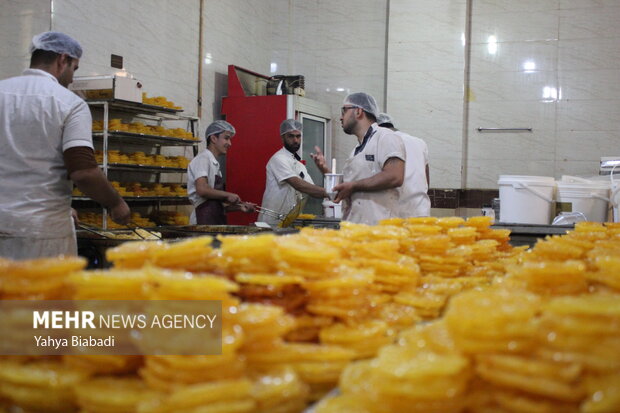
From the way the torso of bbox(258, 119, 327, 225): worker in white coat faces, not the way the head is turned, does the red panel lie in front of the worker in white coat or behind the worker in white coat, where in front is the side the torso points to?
behind

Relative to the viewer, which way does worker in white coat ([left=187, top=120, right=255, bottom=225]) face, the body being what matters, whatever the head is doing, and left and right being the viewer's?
facing to the right of the viewer

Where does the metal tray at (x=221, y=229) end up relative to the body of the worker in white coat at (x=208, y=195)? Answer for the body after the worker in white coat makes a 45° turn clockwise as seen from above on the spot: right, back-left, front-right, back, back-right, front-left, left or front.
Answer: front-right

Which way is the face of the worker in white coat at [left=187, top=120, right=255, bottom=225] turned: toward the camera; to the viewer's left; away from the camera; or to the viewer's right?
to the viewer's right

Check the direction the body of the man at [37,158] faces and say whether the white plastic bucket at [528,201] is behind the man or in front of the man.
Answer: in front

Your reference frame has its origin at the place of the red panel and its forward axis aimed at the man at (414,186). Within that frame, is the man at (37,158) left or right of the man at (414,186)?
right

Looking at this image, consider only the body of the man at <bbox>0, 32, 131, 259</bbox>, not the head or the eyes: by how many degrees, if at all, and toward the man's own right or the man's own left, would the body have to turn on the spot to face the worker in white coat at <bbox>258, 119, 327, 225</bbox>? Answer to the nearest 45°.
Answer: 0° — they already face them

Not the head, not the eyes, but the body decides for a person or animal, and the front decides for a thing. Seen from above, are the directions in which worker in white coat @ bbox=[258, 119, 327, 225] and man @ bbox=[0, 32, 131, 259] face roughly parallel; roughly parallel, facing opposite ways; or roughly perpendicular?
roughly perpendicular

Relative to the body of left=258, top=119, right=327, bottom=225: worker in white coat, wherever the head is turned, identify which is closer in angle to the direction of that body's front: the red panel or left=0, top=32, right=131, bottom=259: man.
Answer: the man

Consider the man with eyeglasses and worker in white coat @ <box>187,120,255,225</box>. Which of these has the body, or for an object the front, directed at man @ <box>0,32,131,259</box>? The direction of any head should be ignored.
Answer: the man with eyeglasses

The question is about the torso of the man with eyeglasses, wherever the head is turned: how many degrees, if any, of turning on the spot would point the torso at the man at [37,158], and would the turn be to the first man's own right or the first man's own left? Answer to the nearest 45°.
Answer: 0° — they already face them

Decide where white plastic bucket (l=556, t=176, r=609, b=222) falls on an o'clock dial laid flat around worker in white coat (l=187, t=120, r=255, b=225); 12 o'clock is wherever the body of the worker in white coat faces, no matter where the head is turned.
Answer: The white plastic bucket is roughly at 1 o'clock from the worker in white coat.

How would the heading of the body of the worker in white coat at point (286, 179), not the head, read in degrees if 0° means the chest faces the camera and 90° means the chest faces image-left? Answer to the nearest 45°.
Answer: approximately 315°

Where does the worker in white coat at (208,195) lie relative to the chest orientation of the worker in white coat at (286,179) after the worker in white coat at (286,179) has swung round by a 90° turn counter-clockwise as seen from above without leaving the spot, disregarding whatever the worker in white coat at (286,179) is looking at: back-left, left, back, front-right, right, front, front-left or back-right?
back

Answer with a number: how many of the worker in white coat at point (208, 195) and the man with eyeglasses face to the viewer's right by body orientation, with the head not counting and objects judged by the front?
1

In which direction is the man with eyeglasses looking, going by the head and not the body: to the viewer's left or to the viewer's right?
to the viewer's left
